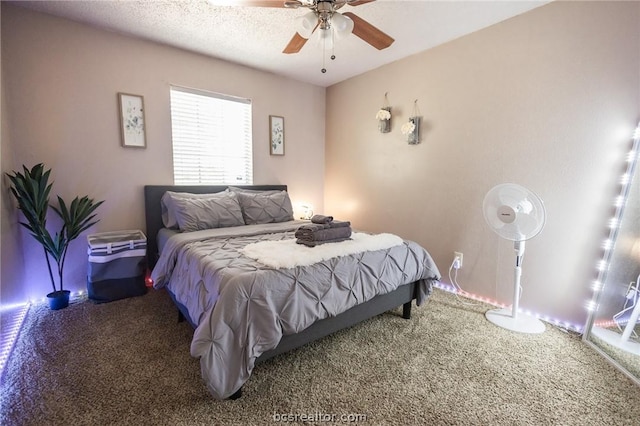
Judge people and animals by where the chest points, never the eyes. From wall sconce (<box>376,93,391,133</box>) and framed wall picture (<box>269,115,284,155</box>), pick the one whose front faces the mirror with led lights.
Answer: the framed wall picture

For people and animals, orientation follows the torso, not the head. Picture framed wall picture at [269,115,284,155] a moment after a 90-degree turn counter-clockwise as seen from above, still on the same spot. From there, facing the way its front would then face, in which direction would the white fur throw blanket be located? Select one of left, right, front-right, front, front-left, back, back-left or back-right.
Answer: back-right

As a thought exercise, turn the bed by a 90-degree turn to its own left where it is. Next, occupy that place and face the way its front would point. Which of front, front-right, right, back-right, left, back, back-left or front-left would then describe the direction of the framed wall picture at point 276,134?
front-left

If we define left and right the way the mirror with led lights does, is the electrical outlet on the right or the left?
on its right

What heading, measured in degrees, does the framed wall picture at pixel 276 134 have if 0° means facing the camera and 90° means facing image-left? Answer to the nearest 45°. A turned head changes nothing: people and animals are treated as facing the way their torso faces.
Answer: approximately 315°

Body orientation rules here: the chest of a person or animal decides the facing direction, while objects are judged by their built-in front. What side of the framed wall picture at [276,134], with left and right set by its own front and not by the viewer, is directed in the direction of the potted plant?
right

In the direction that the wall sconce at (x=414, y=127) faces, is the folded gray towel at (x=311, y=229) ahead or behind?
ahead

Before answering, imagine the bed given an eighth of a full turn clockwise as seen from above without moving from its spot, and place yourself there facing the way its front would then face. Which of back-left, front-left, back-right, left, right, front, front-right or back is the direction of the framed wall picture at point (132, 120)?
back-right

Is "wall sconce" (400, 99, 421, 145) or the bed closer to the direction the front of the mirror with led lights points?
the bed

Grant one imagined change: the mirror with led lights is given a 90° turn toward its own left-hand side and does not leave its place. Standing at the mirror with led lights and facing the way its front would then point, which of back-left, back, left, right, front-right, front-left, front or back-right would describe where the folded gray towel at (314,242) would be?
right

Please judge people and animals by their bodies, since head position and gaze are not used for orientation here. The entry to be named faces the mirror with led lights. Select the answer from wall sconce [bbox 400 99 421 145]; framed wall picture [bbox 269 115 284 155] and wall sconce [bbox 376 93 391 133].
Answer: the framed wall picture

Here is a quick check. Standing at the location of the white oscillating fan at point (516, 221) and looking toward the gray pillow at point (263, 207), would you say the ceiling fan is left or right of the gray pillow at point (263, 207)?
left

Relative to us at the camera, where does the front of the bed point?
facing the viewer and to the right of the viewer

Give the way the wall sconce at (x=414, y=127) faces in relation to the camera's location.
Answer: facing the viewer and to the left of the viewer

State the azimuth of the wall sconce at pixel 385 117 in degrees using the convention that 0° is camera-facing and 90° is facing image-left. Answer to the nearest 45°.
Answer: approximately 45°

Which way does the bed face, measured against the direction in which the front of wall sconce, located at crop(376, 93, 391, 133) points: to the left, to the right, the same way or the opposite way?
to the left

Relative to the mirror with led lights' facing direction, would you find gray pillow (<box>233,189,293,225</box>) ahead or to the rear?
ahead

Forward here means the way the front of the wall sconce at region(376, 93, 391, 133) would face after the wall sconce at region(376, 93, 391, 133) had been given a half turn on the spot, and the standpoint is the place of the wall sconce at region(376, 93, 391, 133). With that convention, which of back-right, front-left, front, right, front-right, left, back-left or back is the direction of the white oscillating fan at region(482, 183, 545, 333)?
right

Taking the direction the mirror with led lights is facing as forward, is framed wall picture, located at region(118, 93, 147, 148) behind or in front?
in front

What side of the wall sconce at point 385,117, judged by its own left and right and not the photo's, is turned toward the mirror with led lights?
left

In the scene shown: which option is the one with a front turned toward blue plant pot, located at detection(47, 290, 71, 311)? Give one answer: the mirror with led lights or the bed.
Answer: the mirror with led lights
